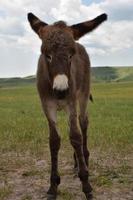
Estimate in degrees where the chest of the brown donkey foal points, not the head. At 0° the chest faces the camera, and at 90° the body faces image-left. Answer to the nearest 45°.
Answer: approximately 0°
